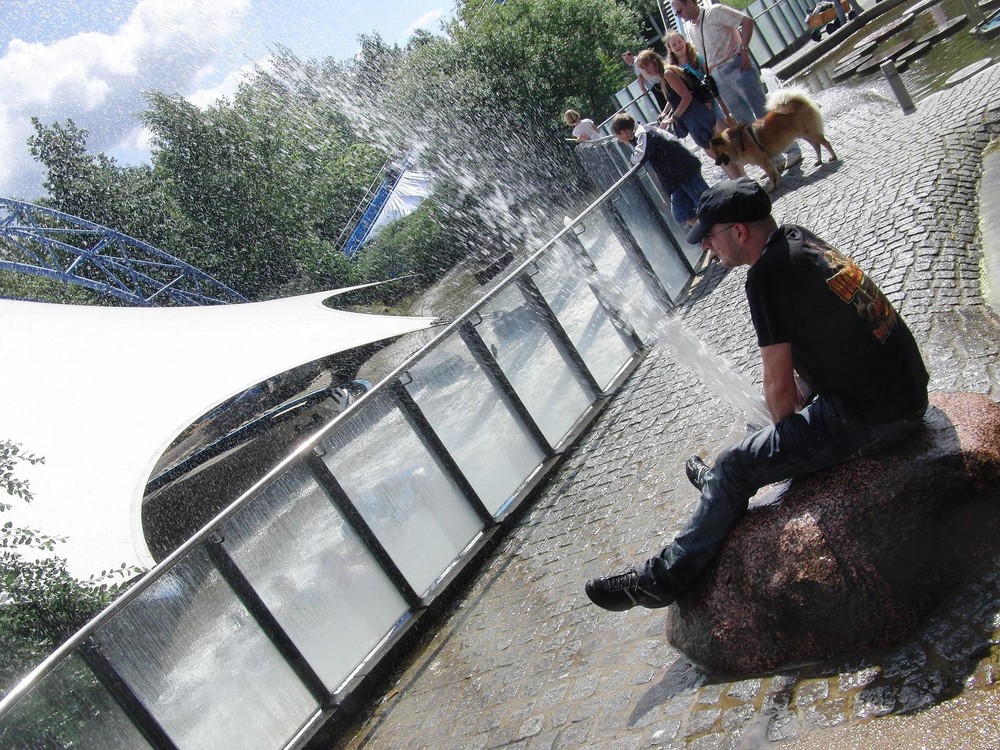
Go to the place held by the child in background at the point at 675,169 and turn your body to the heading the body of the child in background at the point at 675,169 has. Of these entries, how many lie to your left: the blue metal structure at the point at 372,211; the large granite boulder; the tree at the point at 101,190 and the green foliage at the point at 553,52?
1

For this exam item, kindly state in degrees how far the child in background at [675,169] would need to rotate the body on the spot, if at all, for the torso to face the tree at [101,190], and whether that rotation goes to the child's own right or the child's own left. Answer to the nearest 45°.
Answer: approximately 45° to the child's own right

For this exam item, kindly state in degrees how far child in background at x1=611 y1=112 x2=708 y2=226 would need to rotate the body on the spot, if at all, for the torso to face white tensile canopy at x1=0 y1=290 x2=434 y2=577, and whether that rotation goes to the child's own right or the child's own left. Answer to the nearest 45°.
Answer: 0° — they already face it

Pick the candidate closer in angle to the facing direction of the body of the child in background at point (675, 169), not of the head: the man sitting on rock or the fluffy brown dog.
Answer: the man sitting on rock

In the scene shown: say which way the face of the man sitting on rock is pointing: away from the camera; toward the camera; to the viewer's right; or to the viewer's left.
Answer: to the viewer's left

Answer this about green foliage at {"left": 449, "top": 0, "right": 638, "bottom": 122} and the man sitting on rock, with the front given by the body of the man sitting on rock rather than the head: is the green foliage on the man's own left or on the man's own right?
on the man's own right

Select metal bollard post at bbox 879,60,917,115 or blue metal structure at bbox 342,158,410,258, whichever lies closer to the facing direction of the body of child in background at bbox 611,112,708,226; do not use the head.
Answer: the blue metal structure

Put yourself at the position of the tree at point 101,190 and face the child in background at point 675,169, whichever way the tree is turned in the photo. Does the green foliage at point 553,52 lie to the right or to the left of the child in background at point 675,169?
left

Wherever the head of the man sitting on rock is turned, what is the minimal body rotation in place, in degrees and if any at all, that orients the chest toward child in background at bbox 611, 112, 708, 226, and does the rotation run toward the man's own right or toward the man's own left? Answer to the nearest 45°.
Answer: approximately 90° to the man's own right

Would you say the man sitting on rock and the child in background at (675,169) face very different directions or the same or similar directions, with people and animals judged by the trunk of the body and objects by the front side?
same or similar directions

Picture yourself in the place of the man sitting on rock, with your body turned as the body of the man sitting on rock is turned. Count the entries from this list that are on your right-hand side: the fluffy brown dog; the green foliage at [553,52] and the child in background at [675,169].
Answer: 3

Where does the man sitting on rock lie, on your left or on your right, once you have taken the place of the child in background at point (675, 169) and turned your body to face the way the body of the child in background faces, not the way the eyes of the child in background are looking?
on your left

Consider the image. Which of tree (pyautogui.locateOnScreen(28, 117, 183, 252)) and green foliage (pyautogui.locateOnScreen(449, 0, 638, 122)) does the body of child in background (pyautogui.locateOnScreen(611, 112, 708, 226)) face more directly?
the tree

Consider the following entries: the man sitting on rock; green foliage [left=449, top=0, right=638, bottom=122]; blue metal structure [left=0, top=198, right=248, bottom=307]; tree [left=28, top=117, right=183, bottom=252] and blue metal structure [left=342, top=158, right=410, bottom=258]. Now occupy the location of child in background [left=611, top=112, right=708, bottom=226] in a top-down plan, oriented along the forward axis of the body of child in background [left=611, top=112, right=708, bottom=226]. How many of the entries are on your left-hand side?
1

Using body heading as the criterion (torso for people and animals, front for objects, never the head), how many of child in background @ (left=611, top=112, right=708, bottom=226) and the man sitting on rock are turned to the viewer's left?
2

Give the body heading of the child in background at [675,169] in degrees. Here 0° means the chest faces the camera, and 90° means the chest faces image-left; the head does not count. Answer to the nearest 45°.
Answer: approximately 90°

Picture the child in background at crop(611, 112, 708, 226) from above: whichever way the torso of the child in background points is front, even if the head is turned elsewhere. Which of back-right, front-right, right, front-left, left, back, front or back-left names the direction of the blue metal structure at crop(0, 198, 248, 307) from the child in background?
front-right

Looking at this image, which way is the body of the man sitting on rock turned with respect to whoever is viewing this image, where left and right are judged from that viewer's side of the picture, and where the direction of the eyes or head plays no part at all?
facing to the left of the viewer

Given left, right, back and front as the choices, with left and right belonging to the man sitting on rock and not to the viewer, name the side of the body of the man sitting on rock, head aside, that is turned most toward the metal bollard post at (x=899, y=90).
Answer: right
